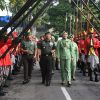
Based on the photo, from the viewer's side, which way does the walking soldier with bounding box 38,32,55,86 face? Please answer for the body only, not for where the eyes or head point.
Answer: toward the camera

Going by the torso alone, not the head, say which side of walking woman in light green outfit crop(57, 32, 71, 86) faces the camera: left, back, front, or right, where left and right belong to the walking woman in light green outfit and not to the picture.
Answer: front

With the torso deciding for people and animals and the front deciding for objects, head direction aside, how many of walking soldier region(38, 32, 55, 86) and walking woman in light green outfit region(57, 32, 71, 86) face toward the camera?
2

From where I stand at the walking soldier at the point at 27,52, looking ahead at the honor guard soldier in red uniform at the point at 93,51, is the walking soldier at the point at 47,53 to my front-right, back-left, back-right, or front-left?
front-right

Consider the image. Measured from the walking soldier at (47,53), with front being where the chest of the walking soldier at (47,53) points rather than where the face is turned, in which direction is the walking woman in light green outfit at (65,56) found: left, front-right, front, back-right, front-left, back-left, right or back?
left
